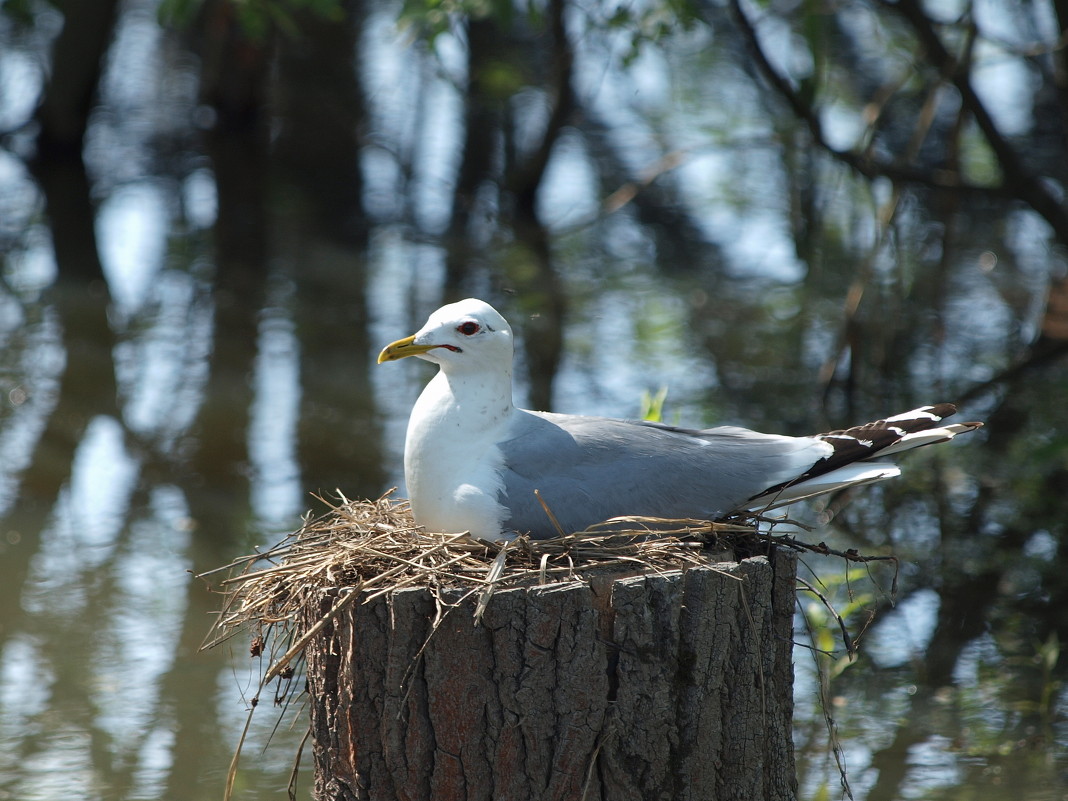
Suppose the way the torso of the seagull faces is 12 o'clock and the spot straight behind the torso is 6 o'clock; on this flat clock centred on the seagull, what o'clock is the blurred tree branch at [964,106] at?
The blurred tree branch is roughly at 4 o'clock from the seagull.

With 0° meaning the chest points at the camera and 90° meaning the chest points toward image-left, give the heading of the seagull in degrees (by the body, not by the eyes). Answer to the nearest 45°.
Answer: approximately 90°
